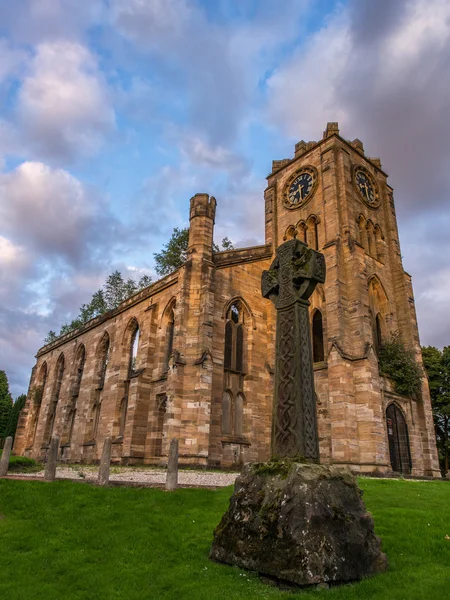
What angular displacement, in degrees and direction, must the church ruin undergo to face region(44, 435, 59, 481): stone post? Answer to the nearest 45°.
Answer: approximately 90° to its right

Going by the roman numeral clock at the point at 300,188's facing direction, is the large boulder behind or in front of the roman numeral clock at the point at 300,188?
in front

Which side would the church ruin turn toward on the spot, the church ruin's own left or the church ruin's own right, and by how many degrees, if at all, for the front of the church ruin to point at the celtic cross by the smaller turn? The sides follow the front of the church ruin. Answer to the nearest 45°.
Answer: approximately 45° to the church ruin's own right

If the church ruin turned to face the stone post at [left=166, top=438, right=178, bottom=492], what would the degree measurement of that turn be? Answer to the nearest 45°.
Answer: approximately 45° to its right

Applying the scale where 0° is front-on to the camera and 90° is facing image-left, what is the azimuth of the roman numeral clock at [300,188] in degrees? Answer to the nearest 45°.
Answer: approximately 45°

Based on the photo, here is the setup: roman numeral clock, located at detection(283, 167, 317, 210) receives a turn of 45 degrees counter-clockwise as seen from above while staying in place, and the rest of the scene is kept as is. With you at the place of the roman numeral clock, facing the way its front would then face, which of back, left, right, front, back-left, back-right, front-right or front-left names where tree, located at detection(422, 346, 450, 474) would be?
back-left

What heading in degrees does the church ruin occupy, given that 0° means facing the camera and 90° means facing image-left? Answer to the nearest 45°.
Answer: approximately 315°

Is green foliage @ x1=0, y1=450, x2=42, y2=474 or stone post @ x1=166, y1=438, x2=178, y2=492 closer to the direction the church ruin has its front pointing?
the stone post

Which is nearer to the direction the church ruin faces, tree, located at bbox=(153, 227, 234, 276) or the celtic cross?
the celtic cross
